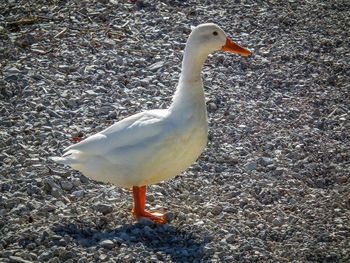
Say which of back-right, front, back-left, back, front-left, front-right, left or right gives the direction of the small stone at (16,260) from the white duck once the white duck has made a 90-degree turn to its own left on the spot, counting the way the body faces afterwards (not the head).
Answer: back-left

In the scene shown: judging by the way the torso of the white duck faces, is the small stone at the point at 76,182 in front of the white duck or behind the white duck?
behind

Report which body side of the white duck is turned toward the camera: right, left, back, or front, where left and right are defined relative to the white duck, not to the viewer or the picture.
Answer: right

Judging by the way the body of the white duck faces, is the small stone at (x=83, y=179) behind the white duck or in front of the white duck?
behind

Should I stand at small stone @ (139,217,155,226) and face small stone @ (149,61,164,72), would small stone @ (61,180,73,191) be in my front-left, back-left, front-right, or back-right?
front-left

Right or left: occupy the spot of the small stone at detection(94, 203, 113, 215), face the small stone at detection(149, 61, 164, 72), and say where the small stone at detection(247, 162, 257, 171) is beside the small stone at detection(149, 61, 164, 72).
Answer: right

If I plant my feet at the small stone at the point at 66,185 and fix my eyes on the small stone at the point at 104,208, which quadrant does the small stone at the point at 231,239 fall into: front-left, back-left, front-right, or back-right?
front-left

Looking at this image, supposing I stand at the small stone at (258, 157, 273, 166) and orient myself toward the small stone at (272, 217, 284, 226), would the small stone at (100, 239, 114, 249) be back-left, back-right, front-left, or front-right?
front-right

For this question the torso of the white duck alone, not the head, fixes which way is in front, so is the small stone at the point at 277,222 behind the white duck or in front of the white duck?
in front

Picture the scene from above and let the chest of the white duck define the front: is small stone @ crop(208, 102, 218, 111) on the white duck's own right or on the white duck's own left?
on the white duck's own left

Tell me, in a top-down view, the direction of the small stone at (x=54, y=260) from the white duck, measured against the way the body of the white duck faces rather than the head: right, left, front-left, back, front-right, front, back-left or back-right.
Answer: back-right

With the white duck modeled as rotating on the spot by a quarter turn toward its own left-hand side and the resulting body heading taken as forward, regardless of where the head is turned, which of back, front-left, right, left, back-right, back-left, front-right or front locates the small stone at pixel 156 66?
front

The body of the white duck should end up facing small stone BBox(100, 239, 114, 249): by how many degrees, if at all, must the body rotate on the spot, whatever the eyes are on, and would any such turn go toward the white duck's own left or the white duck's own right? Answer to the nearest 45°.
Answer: approximately 135° to the white duck's own right

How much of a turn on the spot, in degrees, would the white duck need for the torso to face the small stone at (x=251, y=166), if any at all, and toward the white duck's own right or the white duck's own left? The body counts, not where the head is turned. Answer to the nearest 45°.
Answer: approximately 45° to the white duck's own left

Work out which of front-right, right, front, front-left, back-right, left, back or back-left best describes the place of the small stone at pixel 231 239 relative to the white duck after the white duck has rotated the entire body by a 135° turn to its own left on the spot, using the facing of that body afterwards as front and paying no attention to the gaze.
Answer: back

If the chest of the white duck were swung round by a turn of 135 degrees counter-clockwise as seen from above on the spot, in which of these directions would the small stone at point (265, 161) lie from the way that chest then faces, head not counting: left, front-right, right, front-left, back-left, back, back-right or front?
right
